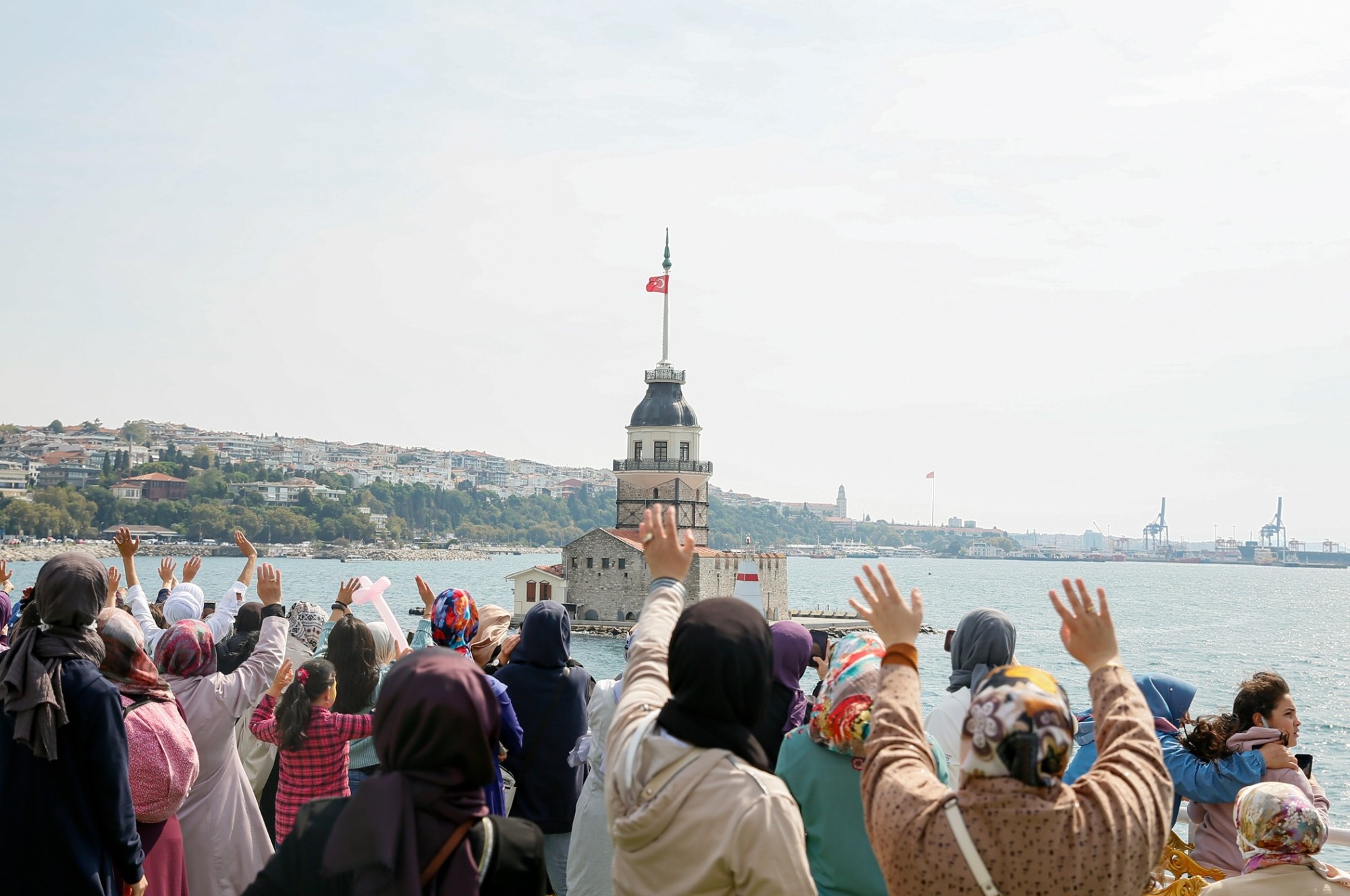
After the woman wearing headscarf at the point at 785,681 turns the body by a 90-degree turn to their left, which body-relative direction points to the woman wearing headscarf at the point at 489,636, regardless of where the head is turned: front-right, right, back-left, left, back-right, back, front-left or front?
front

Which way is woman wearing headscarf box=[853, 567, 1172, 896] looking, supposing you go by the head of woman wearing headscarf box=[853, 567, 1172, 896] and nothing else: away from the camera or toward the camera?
away from the camera

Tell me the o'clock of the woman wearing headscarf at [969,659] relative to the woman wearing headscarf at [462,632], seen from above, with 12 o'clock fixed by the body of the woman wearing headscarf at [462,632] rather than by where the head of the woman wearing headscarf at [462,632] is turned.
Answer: the woman wearing headscarf at [969,659] is roughly at 4 o'clock from the woman wearing headscarf at [462,632].

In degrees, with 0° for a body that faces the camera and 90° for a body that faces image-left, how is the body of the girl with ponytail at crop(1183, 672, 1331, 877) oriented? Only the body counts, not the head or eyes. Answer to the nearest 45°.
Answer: approximately 270°

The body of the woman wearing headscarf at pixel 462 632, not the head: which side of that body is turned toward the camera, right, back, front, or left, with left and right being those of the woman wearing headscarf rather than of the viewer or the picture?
back

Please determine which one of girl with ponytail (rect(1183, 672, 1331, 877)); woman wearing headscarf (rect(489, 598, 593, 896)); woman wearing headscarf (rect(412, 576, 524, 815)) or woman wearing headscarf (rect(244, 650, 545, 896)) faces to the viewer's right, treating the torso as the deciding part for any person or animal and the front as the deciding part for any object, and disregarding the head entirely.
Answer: the girl with ponytail

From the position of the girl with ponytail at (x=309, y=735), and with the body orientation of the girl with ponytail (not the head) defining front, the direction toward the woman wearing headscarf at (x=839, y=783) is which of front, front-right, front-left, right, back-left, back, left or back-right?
right

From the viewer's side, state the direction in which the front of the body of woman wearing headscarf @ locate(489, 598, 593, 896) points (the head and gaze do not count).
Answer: away from the camera

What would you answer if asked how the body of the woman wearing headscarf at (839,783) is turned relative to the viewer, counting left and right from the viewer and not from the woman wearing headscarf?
facing away from the viewer and to the right of the viewer

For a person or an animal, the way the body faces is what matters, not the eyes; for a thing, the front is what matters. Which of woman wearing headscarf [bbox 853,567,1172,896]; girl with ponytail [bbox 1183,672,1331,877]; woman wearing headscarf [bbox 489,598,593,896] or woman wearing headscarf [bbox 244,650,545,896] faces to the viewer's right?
the girl with ponytail

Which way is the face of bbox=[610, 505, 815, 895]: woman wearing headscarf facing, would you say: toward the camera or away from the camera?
away from the camera
